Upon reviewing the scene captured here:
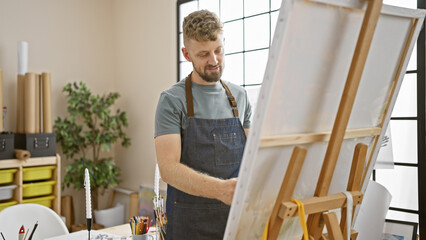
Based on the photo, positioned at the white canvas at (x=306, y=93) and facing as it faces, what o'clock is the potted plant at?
The potted plant is roughly at 12 o'clock from the white canvas.

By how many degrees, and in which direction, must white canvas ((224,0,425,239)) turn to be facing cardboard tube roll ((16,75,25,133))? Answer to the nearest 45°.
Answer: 0° — it already faces it

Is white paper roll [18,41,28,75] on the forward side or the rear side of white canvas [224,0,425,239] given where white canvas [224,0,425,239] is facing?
on the forward side

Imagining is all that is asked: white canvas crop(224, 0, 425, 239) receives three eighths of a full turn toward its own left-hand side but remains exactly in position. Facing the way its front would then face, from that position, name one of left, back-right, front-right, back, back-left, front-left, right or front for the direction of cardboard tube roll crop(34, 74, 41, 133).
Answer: back-right

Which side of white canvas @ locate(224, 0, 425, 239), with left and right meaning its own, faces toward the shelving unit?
front

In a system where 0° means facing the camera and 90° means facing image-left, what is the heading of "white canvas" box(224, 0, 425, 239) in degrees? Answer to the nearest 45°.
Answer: approximately 135°

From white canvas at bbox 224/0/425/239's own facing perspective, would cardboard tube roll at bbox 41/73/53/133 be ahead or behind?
ahead

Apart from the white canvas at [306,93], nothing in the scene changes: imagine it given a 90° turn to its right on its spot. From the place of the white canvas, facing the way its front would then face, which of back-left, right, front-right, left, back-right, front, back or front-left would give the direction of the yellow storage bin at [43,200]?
left

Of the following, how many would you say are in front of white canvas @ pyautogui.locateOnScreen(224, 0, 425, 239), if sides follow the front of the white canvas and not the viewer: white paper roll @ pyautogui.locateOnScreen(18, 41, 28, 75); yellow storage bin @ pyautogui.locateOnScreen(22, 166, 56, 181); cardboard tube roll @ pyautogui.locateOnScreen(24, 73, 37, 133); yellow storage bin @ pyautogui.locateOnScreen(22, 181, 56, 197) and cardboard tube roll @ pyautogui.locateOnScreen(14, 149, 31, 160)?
5
